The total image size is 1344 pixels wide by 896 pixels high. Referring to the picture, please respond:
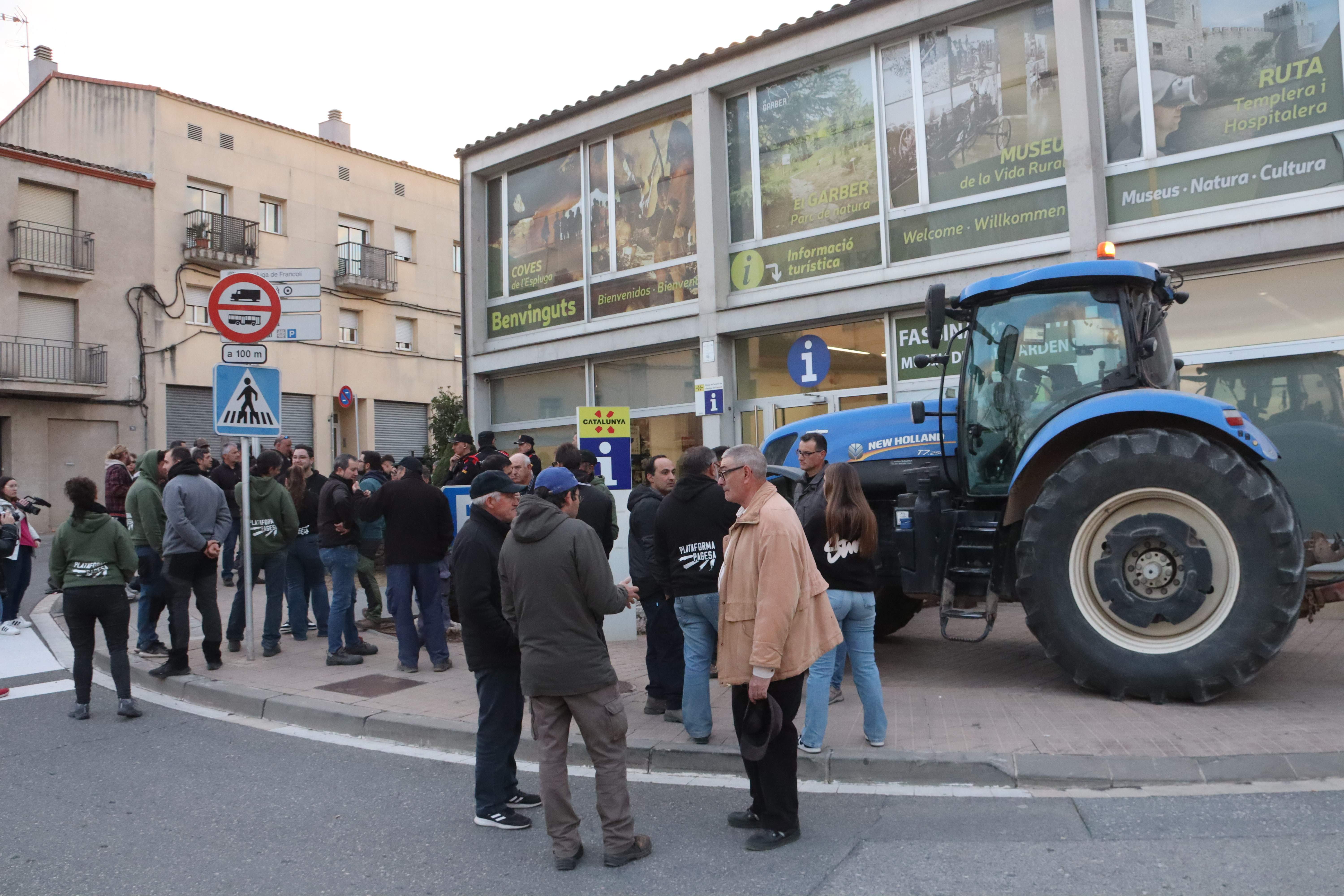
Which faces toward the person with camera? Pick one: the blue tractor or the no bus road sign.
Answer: the blue tractor

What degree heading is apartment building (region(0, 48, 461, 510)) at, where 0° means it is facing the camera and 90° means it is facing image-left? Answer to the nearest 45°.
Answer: approximately 315°

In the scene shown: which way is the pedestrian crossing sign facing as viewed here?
toward the camera

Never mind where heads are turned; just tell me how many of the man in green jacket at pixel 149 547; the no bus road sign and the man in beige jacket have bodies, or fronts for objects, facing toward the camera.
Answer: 1

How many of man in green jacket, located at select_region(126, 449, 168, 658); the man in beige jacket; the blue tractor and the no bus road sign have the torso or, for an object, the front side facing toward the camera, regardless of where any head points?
1

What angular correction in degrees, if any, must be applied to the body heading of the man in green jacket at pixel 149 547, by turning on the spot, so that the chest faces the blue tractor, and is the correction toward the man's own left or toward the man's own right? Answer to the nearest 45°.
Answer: approximately 45° to the man's own right

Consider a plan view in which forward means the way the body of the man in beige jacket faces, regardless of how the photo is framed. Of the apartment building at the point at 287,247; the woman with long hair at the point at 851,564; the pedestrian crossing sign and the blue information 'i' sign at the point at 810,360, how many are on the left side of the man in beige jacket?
0

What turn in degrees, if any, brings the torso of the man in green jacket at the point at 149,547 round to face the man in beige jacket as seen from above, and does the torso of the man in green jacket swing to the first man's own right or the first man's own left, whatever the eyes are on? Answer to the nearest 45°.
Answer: approximately 90° to the first man's own right

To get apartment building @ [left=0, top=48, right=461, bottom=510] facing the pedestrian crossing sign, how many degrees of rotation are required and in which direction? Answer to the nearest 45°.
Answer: approximately 45° to its right

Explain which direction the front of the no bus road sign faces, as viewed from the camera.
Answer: facing the viewer

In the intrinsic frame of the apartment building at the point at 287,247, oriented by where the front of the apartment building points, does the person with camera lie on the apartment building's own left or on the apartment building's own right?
on the apartment building's own right

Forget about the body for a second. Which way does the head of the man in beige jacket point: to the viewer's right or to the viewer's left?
to the viewer's left

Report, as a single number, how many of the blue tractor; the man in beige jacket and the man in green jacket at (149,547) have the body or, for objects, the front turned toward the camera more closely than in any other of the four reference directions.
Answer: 0

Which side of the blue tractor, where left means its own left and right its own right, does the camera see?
left

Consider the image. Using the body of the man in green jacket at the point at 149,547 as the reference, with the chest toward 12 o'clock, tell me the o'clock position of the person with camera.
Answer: The person with camera is roughly at 8 o'clock from the man in green jacket.

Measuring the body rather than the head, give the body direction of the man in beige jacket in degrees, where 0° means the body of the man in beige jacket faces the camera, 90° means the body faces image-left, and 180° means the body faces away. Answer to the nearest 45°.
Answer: approximately 90°
